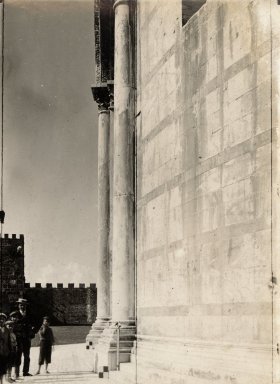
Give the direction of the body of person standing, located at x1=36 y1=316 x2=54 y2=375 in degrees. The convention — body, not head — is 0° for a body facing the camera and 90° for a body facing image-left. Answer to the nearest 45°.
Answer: approximately 45°

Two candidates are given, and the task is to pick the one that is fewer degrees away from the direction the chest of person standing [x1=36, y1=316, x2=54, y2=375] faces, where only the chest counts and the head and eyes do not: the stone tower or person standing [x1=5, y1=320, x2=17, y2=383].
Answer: the person standing

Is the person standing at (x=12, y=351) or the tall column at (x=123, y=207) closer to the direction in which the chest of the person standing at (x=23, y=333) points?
the person standing

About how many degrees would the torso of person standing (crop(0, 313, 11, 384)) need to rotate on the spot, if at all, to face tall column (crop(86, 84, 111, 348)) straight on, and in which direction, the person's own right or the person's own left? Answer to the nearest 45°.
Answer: approximately 180°

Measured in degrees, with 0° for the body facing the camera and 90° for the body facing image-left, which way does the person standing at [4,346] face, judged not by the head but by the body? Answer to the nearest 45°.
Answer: approximately 0°

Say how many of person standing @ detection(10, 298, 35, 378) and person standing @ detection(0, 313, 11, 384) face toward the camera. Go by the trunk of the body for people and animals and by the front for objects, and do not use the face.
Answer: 2

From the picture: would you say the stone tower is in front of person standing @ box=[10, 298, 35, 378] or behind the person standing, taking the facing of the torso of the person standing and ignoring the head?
behind
